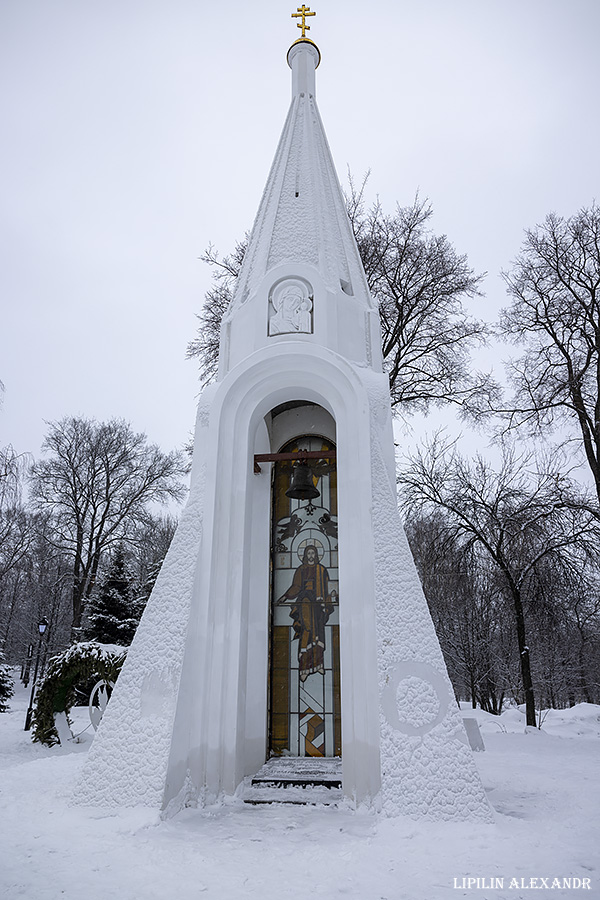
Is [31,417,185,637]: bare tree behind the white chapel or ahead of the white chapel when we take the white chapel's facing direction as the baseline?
behind

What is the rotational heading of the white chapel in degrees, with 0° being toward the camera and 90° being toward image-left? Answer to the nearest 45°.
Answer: approximately 0°

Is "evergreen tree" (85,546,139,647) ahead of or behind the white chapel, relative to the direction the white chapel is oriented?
behind
